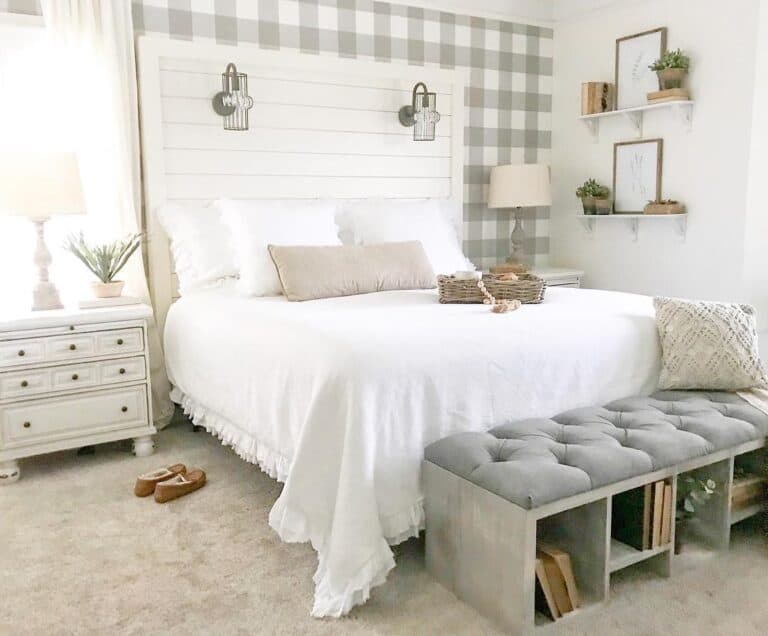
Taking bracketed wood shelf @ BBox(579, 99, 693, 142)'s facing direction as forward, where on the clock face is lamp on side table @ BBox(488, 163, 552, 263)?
The lamp on side table is roughly at 1 o'clock from the bracketed wood shelf.

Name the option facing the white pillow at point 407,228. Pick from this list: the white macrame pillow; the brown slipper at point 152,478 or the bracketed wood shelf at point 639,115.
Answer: the bracketed wood shelf

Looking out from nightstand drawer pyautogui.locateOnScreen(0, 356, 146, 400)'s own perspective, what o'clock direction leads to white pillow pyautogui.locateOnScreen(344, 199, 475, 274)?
The white pillow is roughly at 10 o'clock from the nightstand drawer.

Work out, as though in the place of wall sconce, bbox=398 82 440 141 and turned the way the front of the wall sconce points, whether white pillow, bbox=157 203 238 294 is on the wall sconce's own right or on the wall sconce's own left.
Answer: on the wall sconce's own right

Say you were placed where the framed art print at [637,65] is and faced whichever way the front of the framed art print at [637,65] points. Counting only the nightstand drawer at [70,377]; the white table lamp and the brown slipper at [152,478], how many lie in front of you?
3

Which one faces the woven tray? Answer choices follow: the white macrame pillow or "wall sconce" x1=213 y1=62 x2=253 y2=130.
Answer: the wall sconce

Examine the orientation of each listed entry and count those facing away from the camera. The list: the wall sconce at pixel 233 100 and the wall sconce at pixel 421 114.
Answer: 0

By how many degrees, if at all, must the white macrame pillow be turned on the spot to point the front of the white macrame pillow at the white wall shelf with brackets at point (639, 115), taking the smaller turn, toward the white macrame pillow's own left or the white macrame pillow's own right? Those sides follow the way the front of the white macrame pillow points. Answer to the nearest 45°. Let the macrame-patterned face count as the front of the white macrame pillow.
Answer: approximately 180°

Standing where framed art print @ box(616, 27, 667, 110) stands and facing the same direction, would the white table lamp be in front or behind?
in front

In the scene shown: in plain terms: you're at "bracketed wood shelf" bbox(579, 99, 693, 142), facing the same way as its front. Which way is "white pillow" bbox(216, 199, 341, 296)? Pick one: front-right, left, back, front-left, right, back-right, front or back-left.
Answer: front

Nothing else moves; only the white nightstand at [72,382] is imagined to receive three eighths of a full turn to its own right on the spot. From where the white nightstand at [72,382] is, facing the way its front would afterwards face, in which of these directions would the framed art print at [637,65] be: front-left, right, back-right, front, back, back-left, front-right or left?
back

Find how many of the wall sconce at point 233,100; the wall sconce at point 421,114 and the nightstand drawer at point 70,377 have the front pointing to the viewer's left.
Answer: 0

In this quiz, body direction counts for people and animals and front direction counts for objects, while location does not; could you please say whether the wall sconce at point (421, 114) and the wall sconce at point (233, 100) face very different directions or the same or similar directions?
same or similar directions

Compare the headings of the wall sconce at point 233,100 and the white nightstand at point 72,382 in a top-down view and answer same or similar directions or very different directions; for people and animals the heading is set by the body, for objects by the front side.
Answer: same or similar directions

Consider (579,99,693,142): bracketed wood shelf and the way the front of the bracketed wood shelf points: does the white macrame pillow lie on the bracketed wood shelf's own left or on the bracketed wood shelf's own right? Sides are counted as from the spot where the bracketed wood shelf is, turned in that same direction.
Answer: on the bracketed wood shelf's own left
